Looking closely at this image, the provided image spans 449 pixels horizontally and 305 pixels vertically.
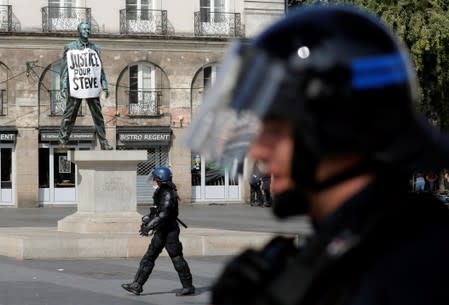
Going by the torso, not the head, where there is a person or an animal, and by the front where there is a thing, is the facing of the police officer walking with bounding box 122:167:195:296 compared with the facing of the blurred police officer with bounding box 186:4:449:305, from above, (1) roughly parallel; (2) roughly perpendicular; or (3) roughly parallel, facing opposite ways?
roughly parallel

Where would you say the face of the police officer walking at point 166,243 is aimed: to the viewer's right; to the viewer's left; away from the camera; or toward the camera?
to the viewer's left

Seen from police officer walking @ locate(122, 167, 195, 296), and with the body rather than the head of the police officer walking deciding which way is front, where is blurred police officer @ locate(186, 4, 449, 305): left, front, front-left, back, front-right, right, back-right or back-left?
left

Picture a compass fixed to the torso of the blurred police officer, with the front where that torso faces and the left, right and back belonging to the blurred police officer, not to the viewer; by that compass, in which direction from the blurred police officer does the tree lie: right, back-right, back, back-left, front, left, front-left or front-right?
right

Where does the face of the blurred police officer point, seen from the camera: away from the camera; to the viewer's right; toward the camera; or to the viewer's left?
to the viewer's left

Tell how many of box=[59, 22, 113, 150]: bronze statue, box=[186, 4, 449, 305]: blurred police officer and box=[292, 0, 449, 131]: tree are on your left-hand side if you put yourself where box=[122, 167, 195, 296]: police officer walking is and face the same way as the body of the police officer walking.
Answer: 1

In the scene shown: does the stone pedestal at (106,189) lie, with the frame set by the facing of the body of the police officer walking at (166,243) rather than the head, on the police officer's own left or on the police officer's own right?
on the police officer's own right

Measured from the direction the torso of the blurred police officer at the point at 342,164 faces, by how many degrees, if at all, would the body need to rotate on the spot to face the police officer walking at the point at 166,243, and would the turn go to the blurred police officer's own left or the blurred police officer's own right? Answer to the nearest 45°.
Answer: approximately 90° to the blurred police officer's own right

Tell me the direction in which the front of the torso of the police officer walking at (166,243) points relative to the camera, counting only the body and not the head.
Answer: to the viewer's left

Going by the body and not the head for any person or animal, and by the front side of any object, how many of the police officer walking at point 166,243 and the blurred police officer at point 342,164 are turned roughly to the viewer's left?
2

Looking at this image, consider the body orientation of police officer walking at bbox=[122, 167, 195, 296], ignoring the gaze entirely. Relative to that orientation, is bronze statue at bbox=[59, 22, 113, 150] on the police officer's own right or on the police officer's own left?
on the police officer's own right

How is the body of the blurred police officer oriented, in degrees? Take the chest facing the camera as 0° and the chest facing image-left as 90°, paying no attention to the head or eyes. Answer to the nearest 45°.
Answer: approximately 90°
